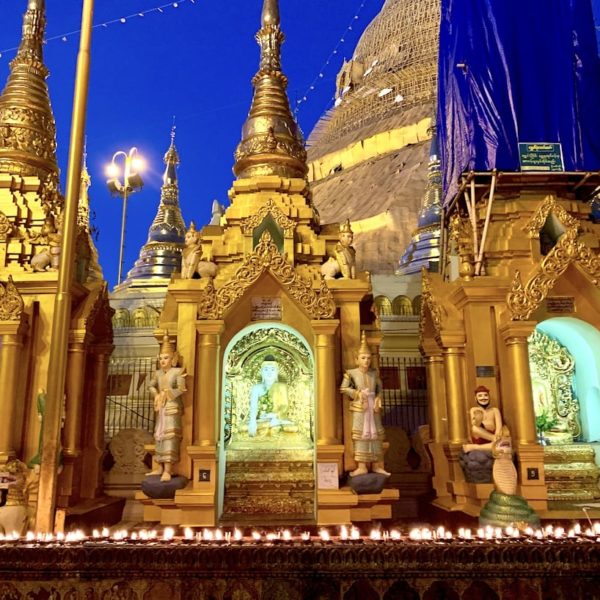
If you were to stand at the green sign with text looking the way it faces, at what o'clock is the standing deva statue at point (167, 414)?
The standing deva statue is roughly at 2 o'clock from the green sign with text.

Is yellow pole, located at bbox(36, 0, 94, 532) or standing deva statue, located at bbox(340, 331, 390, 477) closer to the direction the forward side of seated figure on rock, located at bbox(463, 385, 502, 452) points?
the yellow pole

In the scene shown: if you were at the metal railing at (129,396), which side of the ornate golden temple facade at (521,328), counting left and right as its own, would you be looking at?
right

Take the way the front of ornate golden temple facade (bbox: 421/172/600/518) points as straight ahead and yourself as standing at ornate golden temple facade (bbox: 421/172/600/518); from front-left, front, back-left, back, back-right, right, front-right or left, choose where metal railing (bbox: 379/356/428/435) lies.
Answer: back-right

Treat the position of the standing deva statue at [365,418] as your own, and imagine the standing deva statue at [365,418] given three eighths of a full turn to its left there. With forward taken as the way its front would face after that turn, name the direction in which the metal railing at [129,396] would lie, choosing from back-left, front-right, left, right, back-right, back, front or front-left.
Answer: left

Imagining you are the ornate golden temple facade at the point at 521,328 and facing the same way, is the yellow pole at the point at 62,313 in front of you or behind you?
in front

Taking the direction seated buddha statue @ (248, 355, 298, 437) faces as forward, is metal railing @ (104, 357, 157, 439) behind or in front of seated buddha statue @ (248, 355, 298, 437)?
behind

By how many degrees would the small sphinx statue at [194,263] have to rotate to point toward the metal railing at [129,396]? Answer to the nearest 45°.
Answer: approximately 135° to its right

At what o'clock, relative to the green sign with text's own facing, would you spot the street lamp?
The street lamp is roughly at 4 o'clock from the green sign with text.

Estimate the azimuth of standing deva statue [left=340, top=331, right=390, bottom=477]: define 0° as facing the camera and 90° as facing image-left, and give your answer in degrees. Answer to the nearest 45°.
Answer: approximately 0°
